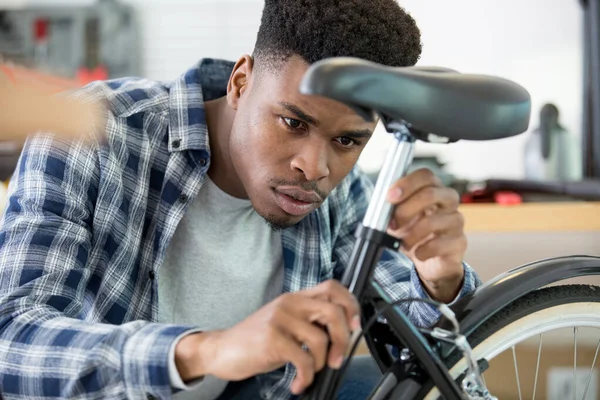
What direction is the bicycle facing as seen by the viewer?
to the viewer's left

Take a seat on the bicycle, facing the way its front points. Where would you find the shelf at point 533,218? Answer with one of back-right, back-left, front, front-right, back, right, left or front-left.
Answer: right

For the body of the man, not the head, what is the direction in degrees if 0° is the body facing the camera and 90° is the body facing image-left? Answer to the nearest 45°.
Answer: approximately 315°

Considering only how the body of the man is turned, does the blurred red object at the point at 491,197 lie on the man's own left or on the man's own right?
on the man's own left

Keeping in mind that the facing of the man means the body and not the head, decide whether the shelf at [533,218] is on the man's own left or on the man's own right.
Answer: on the man's own left

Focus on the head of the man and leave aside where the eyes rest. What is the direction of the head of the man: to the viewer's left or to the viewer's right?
to the viewer's right
